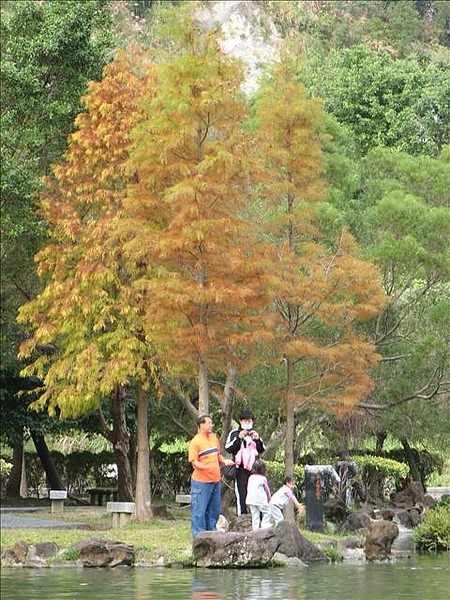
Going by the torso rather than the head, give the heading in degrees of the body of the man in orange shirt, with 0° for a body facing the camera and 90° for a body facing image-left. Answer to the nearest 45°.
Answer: approximately 315°

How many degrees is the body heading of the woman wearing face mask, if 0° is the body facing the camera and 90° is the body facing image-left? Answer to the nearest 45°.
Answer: approximately 0°

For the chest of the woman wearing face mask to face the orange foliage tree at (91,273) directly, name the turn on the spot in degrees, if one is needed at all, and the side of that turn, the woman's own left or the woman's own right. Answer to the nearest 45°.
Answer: approximately 135° to the woman's own right

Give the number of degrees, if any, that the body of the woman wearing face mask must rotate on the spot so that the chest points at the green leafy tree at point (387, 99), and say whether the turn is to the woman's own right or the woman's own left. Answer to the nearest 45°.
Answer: approximately 180°

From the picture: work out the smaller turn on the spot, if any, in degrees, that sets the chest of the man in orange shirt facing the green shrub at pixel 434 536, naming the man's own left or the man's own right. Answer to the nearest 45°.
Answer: approximately 90° to the man's own left

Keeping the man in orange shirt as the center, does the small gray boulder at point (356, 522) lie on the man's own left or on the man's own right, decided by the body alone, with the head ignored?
on the man's own left

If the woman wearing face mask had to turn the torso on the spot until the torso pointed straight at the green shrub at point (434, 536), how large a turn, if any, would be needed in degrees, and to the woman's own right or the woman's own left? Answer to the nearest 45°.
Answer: approximately 135° to the woman's own left
